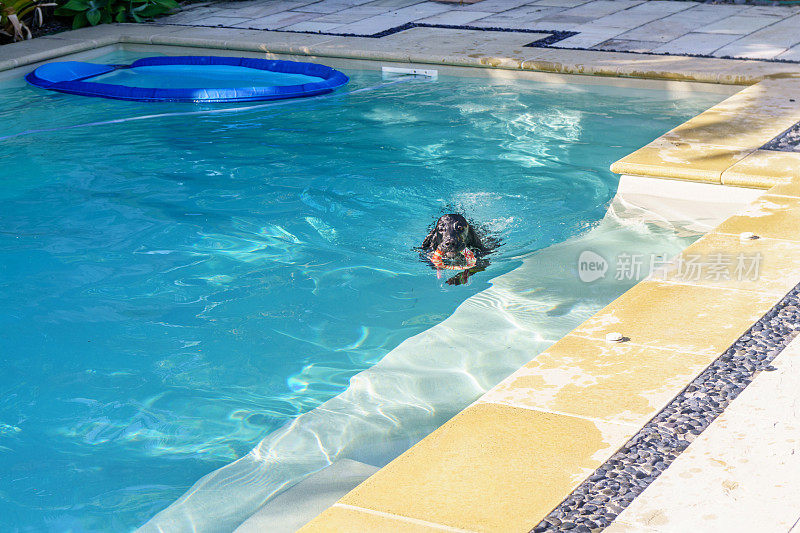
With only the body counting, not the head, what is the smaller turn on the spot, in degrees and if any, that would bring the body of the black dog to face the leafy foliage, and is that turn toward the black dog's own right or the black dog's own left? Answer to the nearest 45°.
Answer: approximately 135° to the black dog's own right

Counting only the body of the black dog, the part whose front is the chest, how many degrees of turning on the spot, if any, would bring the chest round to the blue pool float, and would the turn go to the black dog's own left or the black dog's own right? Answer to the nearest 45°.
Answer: approximately 135° to the black dog's own right

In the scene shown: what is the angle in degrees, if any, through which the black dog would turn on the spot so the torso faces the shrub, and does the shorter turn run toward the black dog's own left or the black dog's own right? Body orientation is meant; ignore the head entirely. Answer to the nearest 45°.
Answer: approximately 135° to the black dog's own right

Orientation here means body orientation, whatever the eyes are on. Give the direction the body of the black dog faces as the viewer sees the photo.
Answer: toward the camera

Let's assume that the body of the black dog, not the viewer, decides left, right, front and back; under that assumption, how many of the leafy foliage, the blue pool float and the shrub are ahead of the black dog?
0
